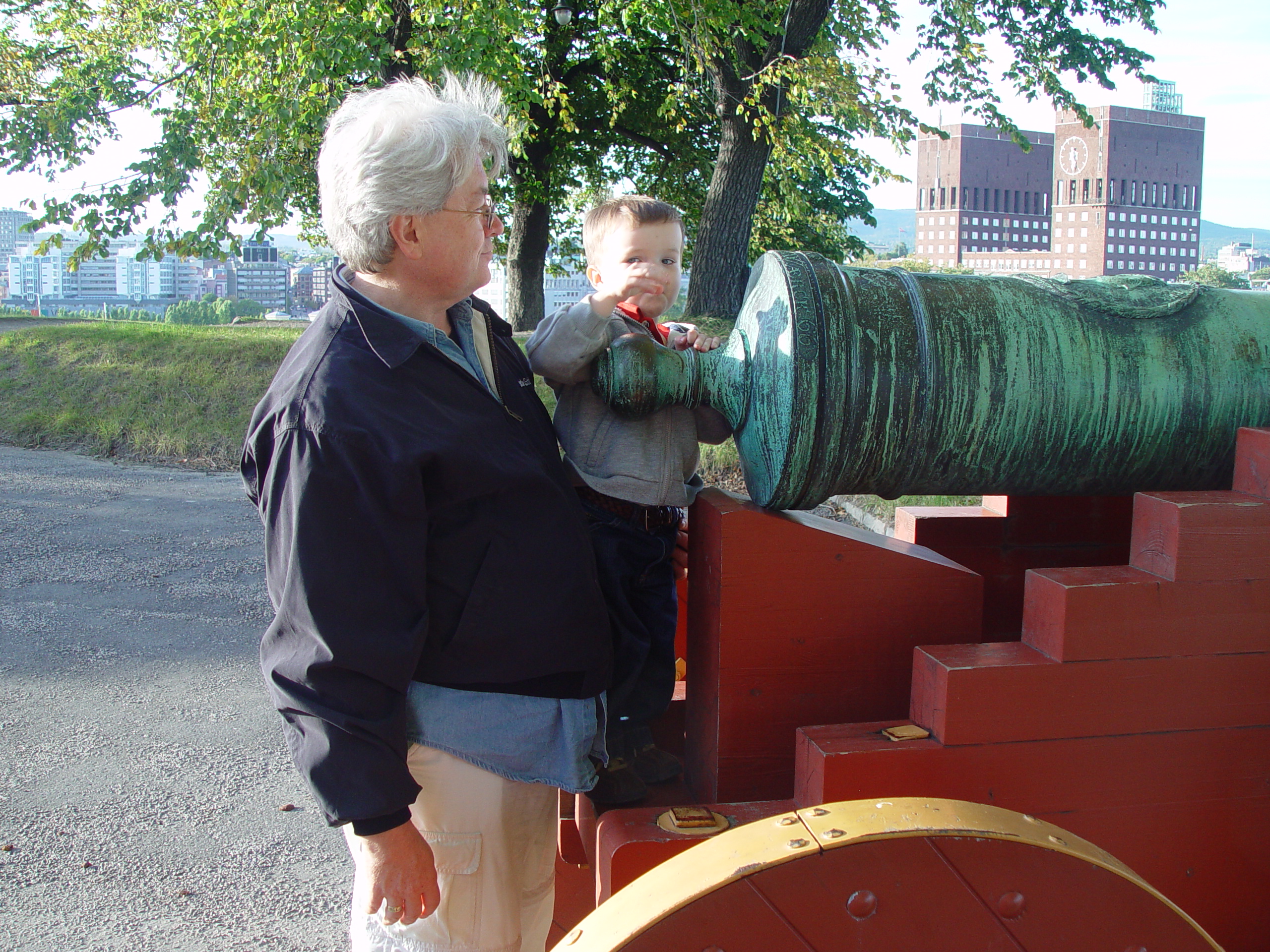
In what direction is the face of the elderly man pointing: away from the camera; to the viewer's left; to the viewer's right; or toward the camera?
to the viewer's right

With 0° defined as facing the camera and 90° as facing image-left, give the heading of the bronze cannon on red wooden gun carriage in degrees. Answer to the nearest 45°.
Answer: approximately 270°

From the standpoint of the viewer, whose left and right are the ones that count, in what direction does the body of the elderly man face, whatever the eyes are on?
facing to the right of the viewer

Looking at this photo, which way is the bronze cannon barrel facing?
to the viewer's right

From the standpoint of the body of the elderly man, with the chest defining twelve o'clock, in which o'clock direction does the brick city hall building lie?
The brick city hall building is roughly at 10 o'clock from the elderly man.

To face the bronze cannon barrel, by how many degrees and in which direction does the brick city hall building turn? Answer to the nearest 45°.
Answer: approximately 45° to its left
